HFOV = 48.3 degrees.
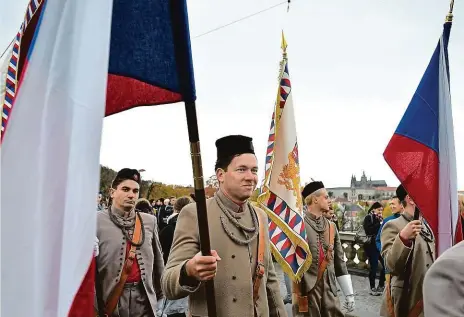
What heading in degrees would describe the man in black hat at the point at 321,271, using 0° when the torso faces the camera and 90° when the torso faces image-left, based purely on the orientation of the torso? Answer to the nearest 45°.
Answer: approximately 315°

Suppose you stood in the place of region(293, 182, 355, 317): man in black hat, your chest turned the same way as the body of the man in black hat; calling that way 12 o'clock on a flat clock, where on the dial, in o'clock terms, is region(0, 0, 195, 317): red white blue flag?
The red white blue flag is roughly at 2 o'clock from the man in black hat.

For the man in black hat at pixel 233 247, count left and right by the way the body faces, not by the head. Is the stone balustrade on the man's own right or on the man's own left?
on the man's own left

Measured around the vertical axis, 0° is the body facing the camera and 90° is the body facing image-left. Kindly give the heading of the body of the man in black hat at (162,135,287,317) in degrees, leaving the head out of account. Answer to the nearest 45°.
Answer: approximately 315°

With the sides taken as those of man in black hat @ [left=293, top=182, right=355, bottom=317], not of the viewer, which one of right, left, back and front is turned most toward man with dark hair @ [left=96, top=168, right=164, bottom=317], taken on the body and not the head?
right
